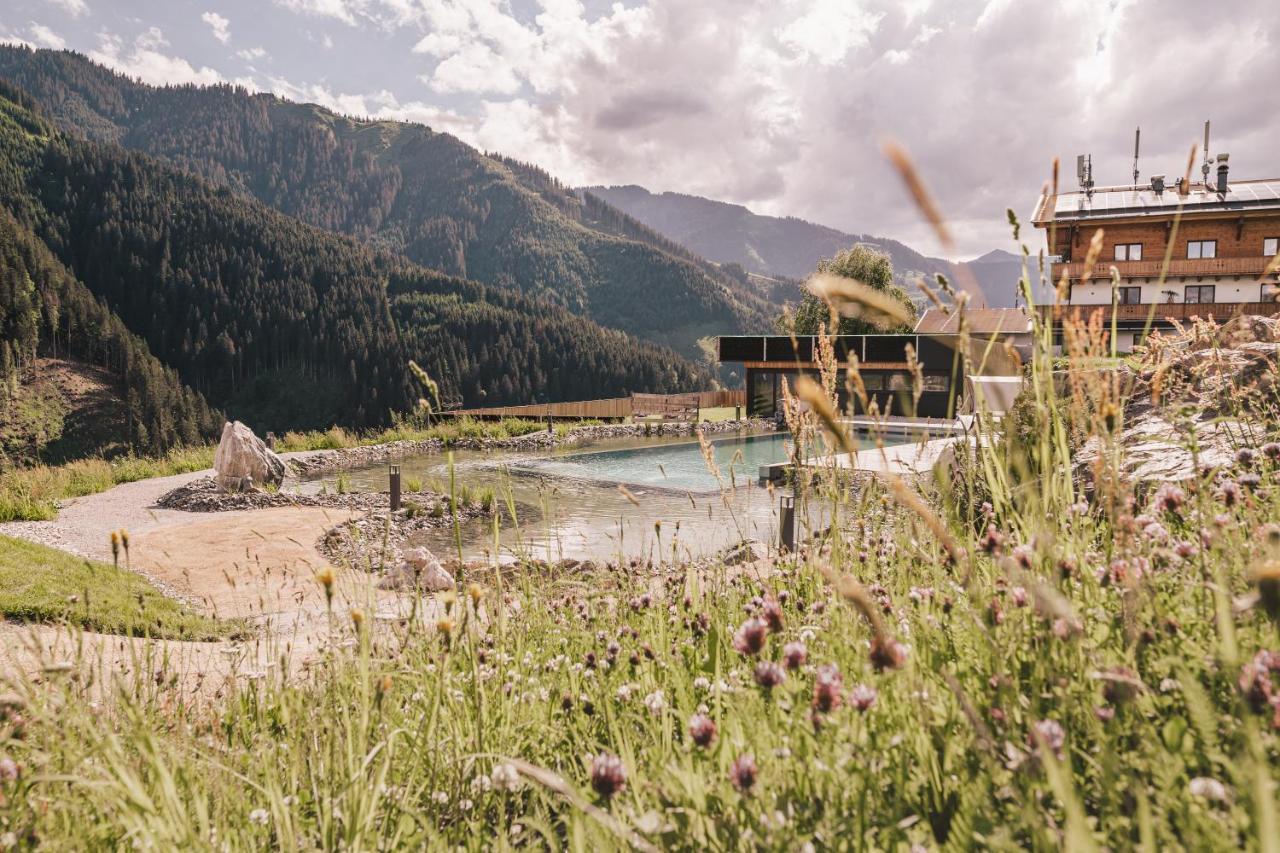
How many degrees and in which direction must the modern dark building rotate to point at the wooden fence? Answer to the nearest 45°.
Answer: approximately 90° to its right

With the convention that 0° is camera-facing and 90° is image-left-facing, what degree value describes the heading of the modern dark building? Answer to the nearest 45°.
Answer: approximately 0°

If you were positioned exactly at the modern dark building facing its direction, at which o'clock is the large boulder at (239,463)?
The large boulder is roughly at 1 o'clock from the modern dark building.

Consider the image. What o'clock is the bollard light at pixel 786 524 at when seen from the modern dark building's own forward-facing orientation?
The bollard light is roughly at 12 o'clock from the modern dark building.

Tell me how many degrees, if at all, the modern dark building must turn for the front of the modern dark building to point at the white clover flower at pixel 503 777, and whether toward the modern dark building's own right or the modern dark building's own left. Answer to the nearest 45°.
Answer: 0° — it already faces it
